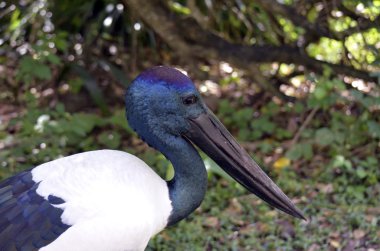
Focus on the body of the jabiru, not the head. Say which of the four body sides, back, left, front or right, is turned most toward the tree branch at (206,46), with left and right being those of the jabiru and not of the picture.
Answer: left

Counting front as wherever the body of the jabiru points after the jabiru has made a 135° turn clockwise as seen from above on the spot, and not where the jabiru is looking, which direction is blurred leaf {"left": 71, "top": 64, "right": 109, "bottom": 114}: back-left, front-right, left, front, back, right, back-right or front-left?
back-right

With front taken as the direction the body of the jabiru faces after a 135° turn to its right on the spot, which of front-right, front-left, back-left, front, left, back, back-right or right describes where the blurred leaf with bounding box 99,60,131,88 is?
back-right

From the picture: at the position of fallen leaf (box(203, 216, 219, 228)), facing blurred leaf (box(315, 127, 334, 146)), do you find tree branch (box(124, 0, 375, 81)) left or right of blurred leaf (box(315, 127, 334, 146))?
left

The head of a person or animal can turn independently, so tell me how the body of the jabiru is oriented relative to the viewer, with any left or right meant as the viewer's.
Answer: facing to the right of the viewer
